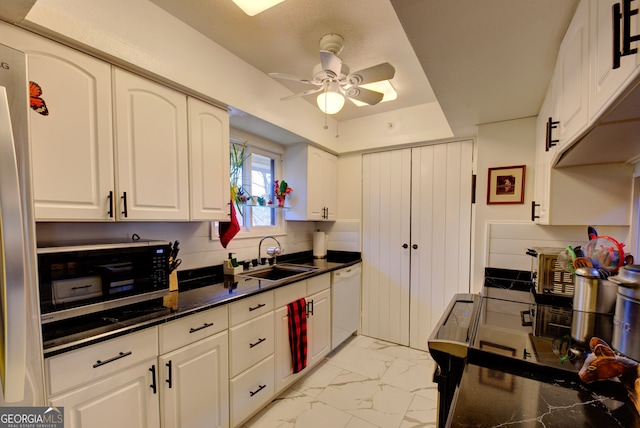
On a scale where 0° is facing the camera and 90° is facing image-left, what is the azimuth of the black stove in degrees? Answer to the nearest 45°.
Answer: approximately 90°

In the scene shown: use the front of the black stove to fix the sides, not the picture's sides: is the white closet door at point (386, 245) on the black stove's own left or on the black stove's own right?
on the black stove's own right

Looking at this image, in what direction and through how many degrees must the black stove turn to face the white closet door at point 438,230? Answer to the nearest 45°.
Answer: approximately 45° to its right

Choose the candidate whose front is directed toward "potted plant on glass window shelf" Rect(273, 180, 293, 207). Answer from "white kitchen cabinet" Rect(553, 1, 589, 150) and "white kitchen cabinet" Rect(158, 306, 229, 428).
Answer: "white kitchen cabinet" Rect(553, 1, 589, 150)

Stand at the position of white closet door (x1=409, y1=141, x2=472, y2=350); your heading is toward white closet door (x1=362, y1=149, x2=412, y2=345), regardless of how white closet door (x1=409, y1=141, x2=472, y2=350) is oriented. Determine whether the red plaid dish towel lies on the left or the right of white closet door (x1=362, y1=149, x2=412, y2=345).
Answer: left

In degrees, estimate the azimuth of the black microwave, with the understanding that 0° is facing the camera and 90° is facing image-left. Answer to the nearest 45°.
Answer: approximately 315°

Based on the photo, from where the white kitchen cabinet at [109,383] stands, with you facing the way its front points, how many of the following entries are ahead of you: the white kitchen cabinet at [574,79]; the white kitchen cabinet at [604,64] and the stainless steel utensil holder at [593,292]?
3

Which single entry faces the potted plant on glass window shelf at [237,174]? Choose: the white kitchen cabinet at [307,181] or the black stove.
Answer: the black stove

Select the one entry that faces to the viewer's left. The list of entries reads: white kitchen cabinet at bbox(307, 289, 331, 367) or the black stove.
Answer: the black stove
